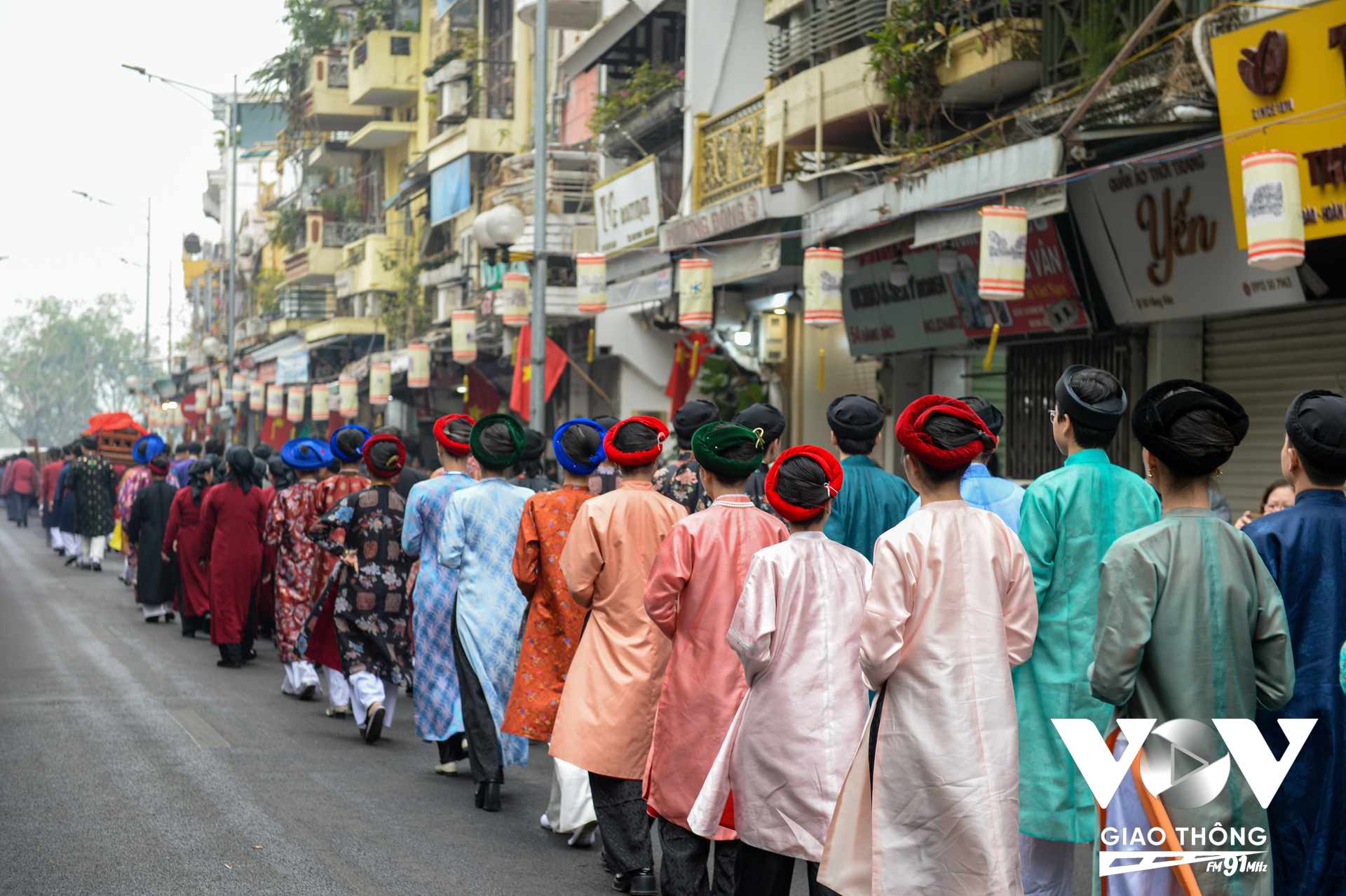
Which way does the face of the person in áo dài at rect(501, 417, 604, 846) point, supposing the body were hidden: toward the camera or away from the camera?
away from the camera

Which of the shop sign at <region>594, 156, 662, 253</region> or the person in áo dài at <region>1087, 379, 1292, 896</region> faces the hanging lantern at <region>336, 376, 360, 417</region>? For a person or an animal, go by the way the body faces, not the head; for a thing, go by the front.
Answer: the person in áo dài

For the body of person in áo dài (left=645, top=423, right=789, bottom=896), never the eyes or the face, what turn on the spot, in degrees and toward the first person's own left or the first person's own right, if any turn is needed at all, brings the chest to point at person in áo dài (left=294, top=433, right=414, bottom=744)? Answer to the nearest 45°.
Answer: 0° — they already face them

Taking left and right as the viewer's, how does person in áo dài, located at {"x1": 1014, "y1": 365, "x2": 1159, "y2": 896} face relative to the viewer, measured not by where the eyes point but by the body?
facing away from the viewer and to the left of the viewer

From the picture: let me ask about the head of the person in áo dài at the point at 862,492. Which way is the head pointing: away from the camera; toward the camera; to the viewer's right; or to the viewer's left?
away from the camera

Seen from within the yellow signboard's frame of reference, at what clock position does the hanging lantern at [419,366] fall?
The hanging lantern is roughly at 3 o'clock from the yellow signboard.

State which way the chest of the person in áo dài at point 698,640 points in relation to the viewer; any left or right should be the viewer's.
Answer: facing away from the viewer and to the left of the viewer

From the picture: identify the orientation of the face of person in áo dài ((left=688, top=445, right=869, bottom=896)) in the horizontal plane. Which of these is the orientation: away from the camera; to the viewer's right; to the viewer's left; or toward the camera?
away from the camera

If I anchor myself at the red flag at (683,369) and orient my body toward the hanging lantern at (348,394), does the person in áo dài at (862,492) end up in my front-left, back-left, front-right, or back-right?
back-left

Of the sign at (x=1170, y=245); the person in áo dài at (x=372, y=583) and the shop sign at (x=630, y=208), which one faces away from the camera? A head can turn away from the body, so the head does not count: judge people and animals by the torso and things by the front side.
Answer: the person in áo dài

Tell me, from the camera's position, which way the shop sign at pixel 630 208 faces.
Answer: facing the viewer and to the left of the viewer

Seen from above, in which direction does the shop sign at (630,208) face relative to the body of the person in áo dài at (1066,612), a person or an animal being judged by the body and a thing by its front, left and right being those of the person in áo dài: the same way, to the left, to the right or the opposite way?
to the left

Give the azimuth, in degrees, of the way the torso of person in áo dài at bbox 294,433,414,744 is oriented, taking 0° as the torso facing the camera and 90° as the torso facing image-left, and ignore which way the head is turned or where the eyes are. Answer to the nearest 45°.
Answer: approximately 180°

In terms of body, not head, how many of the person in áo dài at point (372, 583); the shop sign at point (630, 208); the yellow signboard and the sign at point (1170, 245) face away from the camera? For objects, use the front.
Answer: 1

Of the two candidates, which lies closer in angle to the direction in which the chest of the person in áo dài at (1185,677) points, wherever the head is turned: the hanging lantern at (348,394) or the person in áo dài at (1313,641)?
the hanging lantern

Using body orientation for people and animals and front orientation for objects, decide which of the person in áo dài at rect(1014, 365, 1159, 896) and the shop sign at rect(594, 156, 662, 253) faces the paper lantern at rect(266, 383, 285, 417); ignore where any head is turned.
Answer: the person in áo dài
